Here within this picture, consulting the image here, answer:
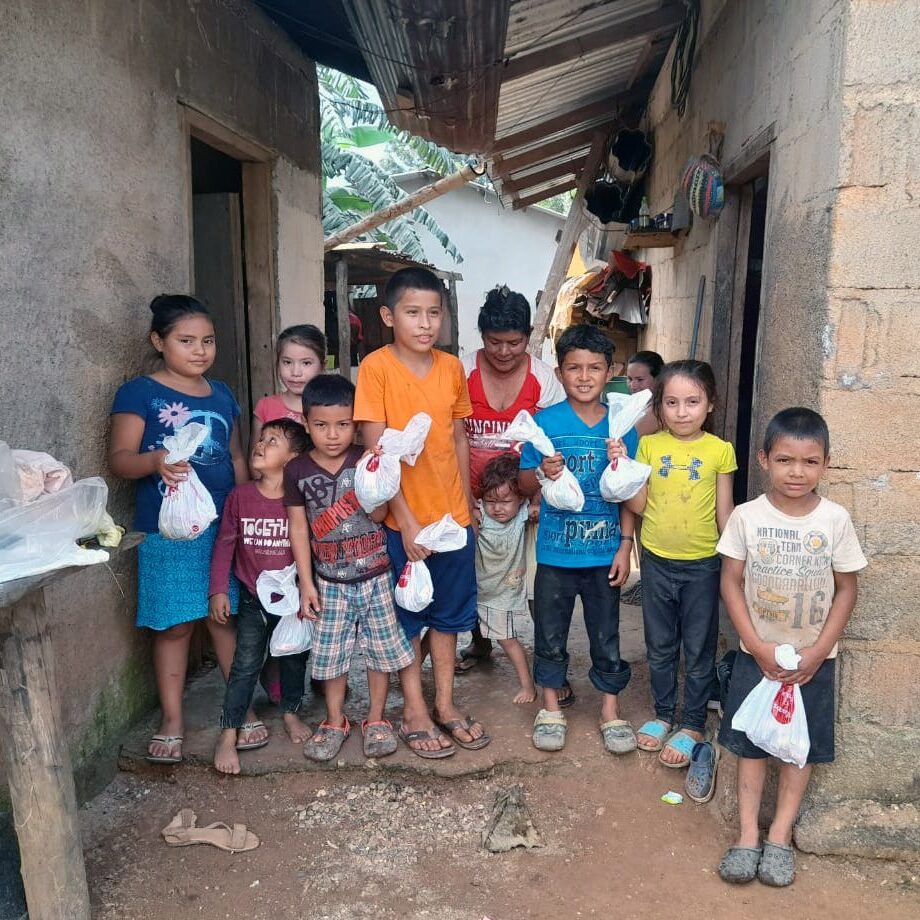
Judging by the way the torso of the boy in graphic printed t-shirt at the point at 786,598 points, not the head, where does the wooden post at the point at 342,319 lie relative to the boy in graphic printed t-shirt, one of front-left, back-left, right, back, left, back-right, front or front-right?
back-right

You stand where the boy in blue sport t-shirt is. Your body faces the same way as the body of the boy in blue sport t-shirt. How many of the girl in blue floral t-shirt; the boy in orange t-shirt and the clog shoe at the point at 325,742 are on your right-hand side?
3

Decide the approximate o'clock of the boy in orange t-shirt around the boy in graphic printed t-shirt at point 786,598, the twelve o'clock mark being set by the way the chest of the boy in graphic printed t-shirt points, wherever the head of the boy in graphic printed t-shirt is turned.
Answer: The boy in orange t-shirt is roughly at 3 o'clock from the boy in graphic printed t-shirt.

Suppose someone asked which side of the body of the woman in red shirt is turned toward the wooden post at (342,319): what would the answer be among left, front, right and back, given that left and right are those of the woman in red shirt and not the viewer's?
back

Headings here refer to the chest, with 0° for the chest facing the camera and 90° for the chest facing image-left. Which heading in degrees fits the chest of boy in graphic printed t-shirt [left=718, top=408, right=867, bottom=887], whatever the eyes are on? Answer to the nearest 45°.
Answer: approximately 0°

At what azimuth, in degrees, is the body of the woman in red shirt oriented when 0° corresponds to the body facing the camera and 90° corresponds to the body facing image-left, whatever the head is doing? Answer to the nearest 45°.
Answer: approximately 0°
